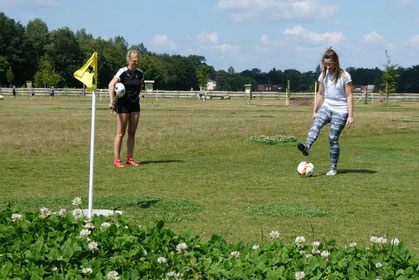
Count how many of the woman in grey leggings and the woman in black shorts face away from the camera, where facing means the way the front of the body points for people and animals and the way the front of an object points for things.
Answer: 0

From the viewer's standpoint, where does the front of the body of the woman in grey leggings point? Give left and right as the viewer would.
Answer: facing the viewer and to the left of the viewer

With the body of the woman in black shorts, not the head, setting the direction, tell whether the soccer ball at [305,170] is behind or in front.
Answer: in front

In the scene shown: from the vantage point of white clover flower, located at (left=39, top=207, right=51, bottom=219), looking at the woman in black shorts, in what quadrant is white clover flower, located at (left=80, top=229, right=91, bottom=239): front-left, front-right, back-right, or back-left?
back-right

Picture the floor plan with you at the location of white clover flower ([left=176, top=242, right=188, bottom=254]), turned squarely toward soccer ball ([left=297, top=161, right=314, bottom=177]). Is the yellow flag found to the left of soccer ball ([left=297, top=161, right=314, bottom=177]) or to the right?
left

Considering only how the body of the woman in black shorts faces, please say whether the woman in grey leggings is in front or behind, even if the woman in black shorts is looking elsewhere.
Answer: in front

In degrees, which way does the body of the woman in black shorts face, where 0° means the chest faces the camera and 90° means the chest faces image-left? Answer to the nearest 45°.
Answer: approximately 315°

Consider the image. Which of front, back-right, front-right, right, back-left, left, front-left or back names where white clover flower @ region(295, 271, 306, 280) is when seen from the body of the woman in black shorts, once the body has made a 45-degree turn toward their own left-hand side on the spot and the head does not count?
right
